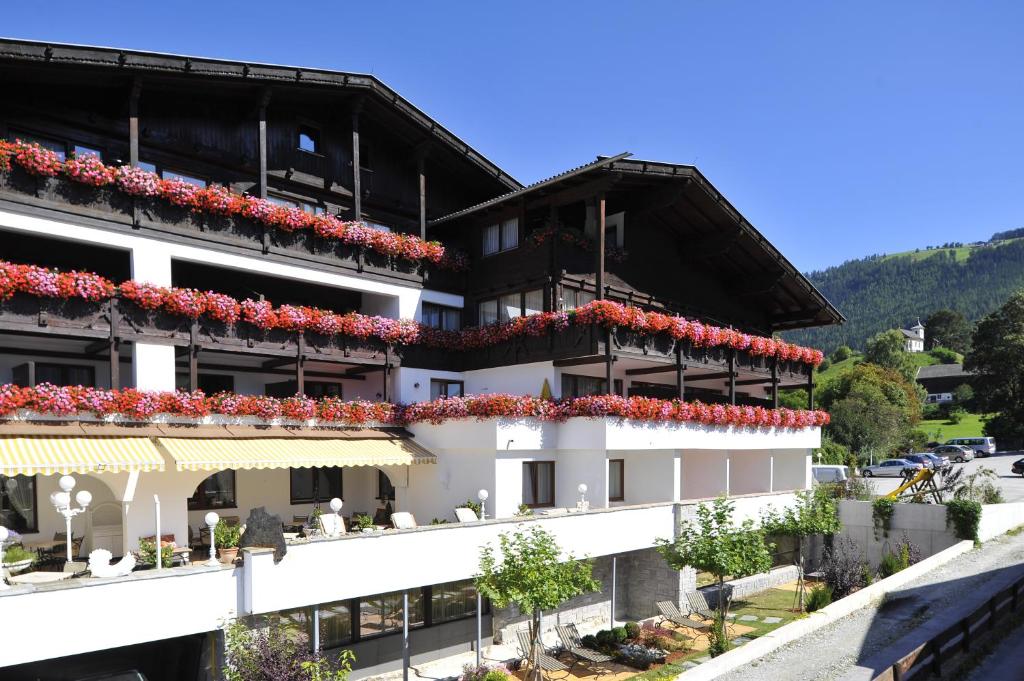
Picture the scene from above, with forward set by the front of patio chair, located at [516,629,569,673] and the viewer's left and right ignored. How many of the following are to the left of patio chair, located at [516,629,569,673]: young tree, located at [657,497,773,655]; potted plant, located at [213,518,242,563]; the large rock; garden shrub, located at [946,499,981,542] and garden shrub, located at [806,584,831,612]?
3

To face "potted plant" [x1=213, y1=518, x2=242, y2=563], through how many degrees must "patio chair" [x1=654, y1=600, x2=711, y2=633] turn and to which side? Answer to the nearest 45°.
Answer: approximately 90° to its right

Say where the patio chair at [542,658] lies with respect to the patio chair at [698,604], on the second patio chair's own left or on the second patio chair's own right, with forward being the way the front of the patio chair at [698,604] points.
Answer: on the second patio chair's own right

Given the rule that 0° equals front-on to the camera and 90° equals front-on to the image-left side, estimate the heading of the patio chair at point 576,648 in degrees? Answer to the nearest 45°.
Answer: approximately 315°

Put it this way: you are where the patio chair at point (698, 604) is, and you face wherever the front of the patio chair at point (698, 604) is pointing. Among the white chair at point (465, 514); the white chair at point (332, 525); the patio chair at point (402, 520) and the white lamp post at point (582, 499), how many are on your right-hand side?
4

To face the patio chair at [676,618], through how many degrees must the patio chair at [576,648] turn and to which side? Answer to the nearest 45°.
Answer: approximately 90° to its left

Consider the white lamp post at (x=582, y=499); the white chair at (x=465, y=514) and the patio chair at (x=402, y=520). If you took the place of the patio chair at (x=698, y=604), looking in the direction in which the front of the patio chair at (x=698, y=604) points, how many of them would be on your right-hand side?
3
